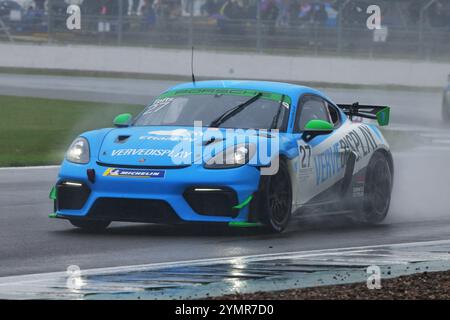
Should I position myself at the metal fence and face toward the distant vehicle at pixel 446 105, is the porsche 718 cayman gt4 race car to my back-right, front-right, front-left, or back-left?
front-right

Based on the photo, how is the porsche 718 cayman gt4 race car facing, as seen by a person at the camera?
facing the viewer and to the left of the viewer

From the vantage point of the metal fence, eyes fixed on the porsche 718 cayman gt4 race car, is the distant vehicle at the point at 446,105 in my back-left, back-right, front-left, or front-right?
front-left

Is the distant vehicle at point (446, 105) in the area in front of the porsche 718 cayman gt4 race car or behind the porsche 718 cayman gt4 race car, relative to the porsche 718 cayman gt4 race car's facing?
behind

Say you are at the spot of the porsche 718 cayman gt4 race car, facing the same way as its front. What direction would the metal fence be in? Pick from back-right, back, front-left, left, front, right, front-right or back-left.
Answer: back-right
